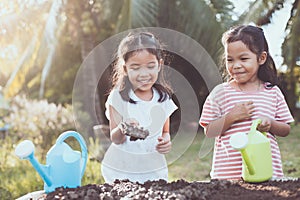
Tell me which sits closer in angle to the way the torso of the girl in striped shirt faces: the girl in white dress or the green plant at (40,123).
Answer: the girl in white dress

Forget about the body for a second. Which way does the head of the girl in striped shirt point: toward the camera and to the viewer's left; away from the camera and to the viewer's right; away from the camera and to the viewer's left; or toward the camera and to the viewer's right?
toward the camera and to the viewer's left

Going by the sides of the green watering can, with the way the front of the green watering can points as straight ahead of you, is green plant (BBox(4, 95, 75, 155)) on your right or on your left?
on your right

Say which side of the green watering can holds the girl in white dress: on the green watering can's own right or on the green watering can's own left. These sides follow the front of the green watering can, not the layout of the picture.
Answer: on the green watering can's own right

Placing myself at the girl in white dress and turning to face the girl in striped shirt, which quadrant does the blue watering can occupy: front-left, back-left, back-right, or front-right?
back-right

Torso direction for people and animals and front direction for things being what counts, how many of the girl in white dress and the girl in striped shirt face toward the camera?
2

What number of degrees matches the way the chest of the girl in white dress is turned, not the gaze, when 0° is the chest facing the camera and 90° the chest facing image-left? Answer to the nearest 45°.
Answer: approximately 0°

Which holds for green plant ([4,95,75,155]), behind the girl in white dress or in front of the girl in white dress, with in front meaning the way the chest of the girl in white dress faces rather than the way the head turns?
behind
